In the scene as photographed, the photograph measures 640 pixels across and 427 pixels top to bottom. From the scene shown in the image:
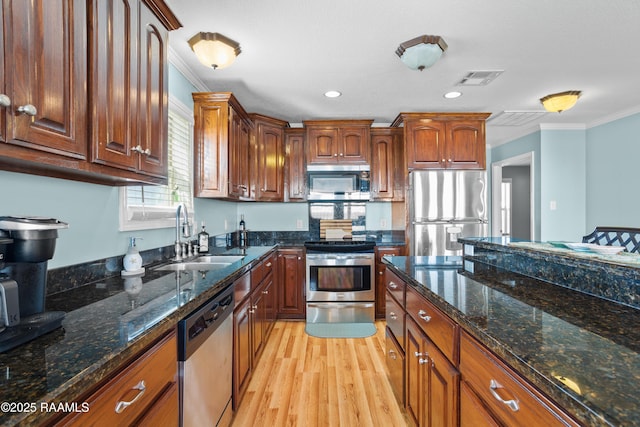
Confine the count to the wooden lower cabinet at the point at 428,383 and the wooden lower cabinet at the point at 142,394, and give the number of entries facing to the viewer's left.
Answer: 1

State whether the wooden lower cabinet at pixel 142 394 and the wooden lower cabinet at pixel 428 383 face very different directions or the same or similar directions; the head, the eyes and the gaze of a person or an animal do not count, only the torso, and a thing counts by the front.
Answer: very different directions

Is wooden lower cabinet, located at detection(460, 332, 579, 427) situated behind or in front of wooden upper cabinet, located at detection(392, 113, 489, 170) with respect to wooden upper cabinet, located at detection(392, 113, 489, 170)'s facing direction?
in front

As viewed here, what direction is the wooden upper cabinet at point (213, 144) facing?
to the viewer's right

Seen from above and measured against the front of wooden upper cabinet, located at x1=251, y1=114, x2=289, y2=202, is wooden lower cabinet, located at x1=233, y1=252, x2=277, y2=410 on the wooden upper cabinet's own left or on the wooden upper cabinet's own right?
on the wooden upper cabinet's own right

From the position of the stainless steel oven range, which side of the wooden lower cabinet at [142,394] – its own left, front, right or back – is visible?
left

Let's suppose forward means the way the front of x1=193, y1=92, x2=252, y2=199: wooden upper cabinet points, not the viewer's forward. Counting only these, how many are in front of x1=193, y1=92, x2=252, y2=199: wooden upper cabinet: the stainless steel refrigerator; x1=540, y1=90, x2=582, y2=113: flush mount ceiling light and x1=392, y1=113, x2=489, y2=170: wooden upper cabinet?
3

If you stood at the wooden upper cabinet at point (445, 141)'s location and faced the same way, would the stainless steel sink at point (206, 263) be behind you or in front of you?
in front

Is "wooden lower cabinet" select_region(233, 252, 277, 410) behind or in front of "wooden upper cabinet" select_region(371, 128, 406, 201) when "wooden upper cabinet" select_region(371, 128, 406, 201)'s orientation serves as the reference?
in front

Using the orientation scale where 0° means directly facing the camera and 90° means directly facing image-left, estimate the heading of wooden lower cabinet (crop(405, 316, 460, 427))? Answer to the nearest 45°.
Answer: approximately 90°
